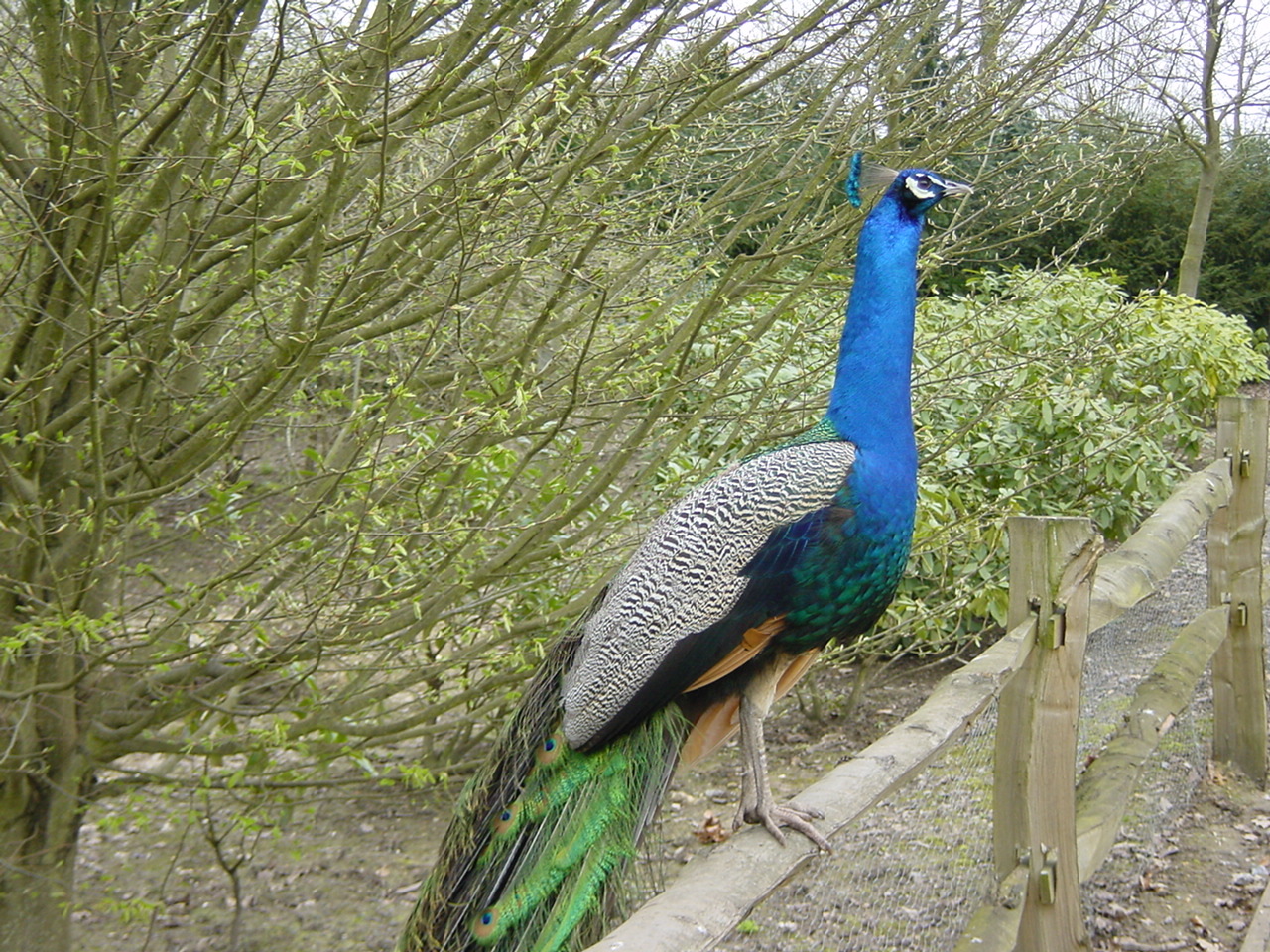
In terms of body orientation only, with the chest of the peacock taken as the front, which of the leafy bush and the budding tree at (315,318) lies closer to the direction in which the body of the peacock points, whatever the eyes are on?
the leafy bush

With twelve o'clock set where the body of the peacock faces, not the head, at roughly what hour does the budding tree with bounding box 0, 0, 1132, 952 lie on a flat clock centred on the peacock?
The budding tree is roughly at 7 o'clock from the peacock.

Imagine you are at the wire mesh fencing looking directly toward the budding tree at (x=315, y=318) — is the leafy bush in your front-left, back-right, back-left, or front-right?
front-right

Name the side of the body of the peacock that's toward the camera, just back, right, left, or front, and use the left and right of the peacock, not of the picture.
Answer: right

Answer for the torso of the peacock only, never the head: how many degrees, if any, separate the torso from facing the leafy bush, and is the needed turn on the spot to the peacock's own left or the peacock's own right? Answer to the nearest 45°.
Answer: approximately 45° to the peacock's own left
